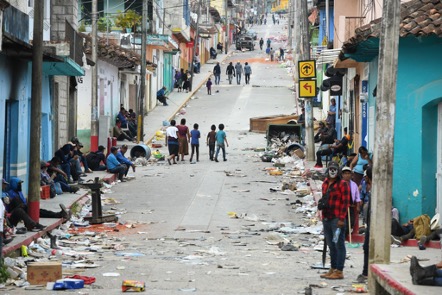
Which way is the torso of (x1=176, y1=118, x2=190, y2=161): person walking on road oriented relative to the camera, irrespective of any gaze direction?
away from the camera

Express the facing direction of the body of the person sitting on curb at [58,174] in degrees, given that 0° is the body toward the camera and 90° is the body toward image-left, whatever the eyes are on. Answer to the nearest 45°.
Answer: approximately 270°

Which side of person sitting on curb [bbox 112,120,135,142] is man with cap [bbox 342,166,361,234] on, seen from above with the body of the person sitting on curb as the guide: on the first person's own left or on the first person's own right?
on the first person's own right

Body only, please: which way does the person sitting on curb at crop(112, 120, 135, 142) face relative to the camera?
to the viewer's right

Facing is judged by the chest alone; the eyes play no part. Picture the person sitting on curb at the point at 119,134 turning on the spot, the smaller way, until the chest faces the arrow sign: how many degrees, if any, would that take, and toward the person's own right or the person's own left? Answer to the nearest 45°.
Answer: approximately 45° to the person's own right

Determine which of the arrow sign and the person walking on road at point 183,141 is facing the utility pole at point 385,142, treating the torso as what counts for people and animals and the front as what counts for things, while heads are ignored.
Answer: the arrow sign

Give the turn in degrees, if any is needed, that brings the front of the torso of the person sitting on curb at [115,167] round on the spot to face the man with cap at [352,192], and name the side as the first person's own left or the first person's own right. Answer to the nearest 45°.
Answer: approximately 90° to the first person's own right

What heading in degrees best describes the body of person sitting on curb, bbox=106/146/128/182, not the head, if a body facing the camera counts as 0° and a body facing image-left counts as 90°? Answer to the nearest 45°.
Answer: approximately 270°

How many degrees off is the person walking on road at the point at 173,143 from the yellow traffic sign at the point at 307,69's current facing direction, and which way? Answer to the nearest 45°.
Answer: approximately 90° to its right
